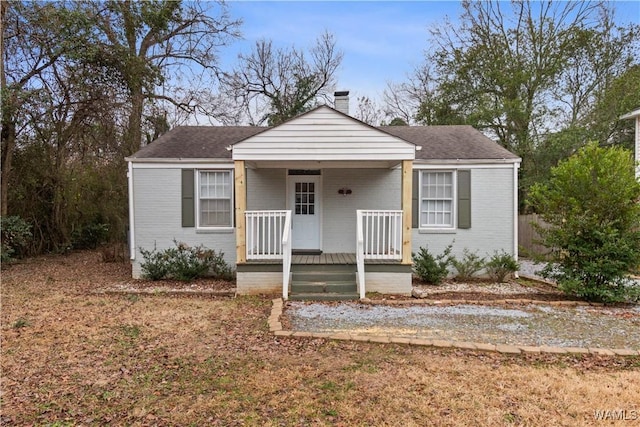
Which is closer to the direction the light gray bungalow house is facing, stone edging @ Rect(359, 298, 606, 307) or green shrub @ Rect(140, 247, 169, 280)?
the stone edging

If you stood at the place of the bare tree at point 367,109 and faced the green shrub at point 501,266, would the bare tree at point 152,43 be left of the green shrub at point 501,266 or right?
right

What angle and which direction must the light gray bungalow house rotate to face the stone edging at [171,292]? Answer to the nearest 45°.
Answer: approximately 45° to its right

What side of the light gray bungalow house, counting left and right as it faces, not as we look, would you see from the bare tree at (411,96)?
back

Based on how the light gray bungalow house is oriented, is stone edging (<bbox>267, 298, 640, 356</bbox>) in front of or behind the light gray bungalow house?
in front

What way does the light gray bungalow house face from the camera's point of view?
toward the camera

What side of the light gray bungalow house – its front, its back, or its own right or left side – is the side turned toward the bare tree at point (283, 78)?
back

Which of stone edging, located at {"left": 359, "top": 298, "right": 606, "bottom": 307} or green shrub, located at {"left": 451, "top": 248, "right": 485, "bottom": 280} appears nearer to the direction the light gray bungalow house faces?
the stone edging

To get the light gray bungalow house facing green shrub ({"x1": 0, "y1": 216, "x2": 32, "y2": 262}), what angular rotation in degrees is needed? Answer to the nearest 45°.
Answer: approximately 90° to its right

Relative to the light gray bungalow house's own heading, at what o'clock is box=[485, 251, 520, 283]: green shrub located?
The green shrub is roughly at 9 o'clock from the light gray bungalow house.

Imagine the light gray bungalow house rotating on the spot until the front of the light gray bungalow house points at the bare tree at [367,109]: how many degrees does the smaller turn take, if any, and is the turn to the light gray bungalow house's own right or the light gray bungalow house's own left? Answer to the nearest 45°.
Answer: approximately 180°
